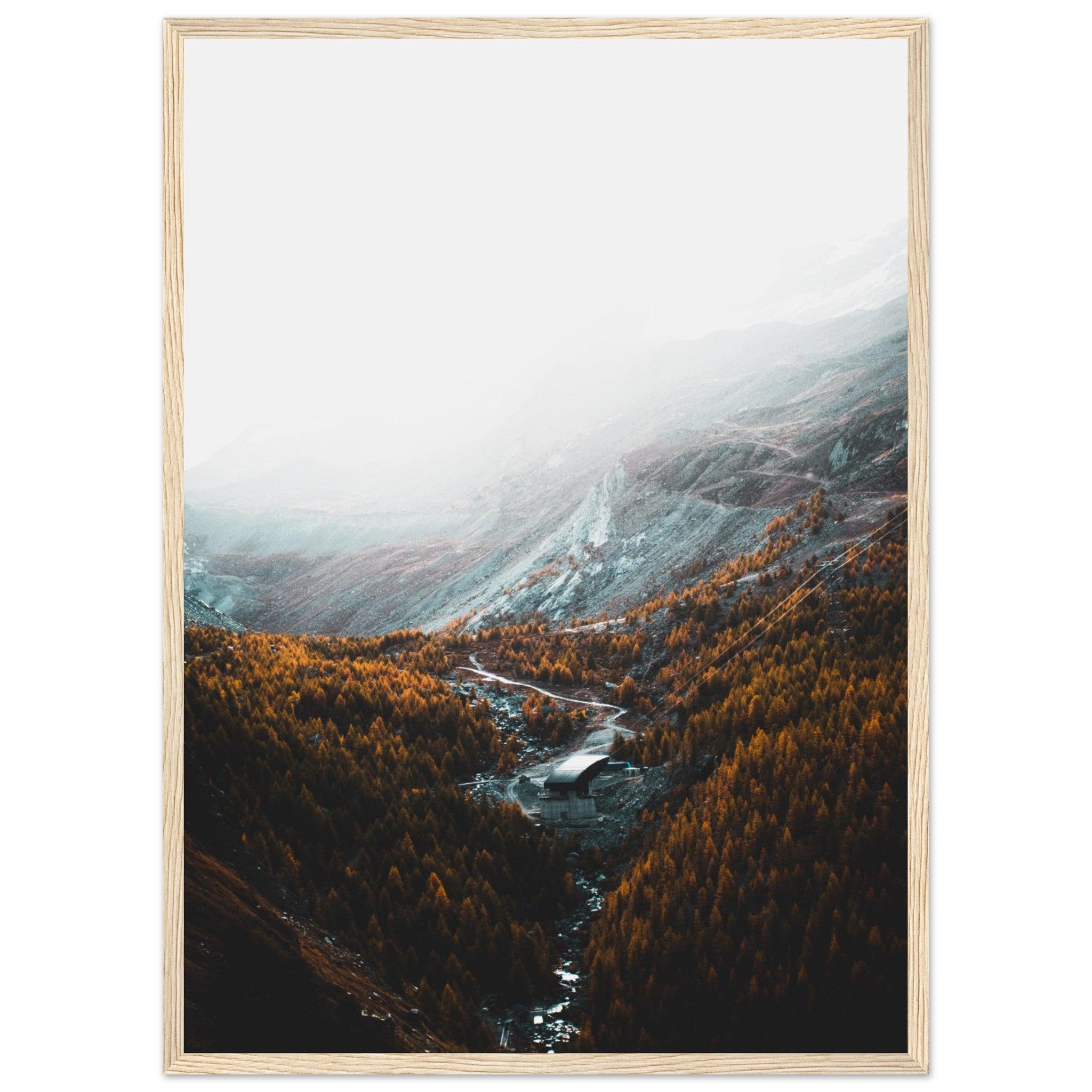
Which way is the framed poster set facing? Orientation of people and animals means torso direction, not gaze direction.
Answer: toward the camera
